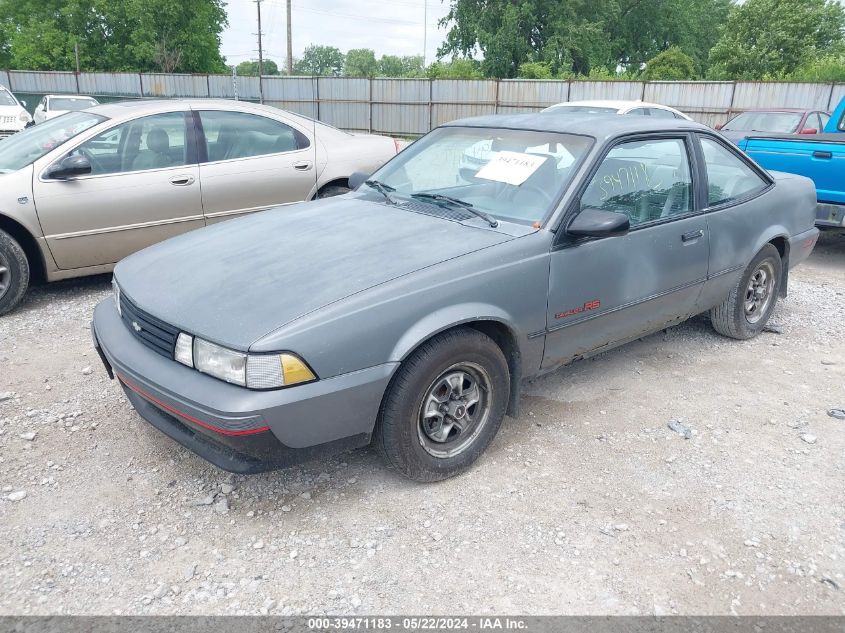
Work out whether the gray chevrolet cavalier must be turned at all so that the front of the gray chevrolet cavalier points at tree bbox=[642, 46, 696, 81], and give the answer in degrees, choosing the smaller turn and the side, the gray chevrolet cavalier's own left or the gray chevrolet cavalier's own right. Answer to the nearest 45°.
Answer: approximately 135° to the gray chevrolet cavalier's own right

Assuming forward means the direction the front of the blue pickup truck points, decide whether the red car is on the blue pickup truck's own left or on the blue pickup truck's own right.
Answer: on the blue pickup truck's own left

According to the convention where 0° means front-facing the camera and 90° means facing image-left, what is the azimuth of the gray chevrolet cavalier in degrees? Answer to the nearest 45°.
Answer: approximately 45°

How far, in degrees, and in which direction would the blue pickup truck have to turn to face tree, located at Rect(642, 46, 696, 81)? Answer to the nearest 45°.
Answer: approximately 45° to its left

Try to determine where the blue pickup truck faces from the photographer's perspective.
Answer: facing away from the viewer and to the right of the viewer

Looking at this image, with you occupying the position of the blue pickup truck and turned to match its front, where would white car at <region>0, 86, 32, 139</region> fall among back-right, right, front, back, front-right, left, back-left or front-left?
back-left

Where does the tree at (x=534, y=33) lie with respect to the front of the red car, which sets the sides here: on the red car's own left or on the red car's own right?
on the red car's own right

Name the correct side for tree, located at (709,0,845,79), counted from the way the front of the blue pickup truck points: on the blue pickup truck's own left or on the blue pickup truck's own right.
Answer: on the blue pickup truck's own left

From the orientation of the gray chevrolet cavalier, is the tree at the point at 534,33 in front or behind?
behind

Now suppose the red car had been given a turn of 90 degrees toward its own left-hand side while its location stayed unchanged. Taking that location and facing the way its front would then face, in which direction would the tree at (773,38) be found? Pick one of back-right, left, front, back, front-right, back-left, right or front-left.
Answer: back-left
